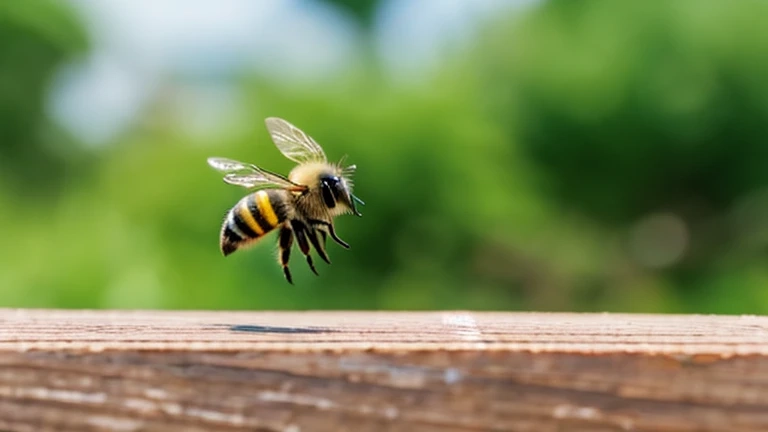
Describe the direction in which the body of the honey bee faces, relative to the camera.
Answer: to the viewer's right
